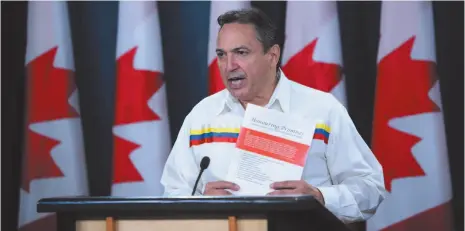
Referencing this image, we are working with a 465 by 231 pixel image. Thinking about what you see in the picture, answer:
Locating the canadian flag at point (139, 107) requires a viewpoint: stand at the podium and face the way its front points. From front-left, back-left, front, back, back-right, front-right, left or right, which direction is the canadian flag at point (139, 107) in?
back

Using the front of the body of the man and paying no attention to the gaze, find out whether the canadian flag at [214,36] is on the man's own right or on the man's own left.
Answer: on the man's own right

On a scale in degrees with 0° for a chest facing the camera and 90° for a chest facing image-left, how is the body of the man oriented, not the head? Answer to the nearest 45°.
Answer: approximately 45°

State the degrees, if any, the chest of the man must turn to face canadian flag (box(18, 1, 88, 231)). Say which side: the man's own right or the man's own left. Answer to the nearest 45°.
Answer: approximately 90° to the man's own right

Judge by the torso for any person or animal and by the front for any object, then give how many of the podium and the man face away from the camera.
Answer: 0

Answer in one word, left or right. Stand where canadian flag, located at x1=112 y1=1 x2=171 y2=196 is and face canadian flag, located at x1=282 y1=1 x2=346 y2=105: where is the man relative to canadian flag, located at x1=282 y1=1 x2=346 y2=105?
right

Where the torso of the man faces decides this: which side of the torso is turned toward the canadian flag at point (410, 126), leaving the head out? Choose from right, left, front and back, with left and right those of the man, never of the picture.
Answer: back

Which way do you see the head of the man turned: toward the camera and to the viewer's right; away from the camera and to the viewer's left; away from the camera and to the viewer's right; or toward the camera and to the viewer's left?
toward the camera and to the viewer's left
